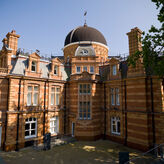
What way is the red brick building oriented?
toward the camera
